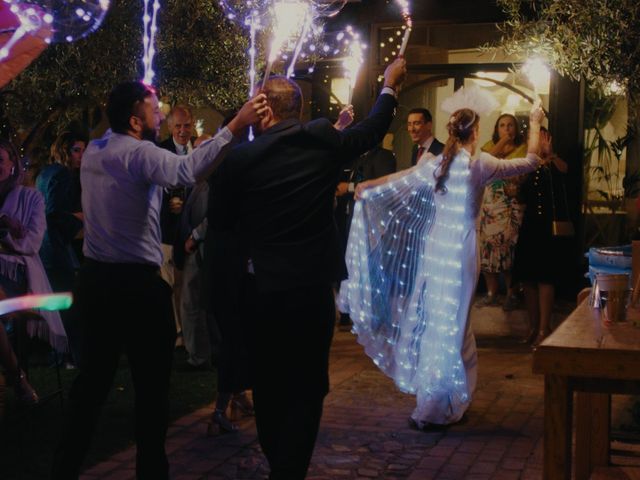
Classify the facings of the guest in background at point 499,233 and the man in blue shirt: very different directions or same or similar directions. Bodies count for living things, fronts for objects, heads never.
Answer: very different directions

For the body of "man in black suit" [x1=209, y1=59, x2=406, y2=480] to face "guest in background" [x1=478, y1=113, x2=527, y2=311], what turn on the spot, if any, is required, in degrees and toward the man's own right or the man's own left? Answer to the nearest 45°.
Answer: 0° — they already face them

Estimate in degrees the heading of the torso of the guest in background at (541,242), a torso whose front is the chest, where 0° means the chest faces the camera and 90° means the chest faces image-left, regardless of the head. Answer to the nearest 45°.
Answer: approximately 45°

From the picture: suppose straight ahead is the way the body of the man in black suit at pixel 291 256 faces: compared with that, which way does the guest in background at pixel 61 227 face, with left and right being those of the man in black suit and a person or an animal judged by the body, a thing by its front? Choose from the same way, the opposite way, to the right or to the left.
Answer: to the right

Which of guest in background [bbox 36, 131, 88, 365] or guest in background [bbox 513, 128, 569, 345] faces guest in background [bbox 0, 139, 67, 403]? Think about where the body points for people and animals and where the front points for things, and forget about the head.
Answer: guest in background [bbox 513, 128, 569, 345]

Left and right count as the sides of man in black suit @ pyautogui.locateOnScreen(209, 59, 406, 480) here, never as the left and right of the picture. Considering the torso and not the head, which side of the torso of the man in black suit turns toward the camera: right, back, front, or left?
back

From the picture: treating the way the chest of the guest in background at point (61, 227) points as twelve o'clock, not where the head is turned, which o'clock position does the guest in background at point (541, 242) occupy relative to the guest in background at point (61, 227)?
the guest in background at point (541, 242) is roughly at 12 o'clock from the guest in background at point (61, 227).

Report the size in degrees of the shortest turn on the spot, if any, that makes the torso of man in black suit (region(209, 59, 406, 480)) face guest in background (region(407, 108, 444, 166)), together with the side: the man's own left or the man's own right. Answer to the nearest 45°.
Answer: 0° — they already face them

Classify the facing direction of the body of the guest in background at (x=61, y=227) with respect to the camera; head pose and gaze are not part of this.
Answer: to the viewer's right

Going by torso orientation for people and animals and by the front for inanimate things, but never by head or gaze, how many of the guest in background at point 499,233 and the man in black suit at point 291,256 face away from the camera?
1

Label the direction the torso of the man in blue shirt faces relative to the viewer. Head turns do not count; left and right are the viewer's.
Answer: facing away from the viewer and to the right of the viewer
